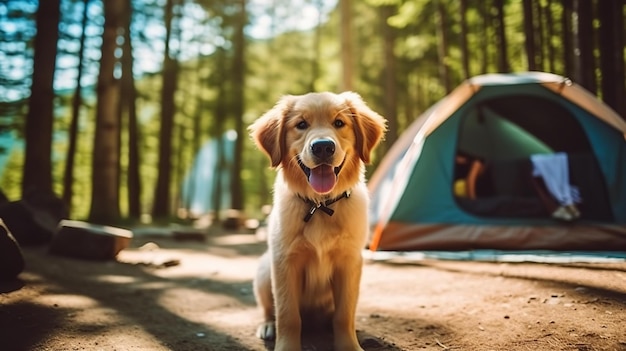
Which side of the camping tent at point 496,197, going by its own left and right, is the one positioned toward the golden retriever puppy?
front

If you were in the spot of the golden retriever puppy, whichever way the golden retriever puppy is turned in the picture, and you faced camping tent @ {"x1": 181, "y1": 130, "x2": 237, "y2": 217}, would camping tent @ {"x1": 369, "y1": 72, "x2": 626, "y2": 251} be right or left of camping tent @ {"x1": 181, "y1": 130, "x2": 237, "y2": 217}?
right

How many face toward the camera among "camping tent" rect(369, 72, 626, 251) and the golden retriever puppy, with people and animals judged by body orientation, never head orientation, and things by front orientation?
2

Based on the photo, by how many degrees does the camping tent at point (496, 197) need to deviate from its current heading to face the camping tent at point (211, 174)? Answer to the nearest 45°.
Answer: approximately 135° to its right

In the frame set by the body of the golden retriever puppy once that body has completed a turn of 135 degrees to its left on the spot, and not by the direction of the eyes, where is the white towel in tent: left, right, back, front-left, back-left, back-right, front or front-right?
front

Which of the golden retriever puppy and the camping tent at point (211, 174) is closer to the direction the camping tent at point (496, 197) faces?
the golden retriever puppy

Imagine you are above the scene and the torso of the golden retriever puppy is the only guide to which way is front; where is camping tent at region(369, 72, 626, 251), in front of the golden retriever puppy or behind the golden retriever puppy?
behind

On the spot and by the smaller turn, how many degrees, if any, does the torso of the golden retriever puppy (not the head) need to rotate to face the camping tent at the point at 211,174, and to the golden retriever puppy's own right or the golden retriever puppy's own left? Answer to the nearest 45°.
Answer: approximately 180°

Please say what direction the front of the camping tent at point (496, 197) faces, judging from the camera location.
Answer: facing the viewer
